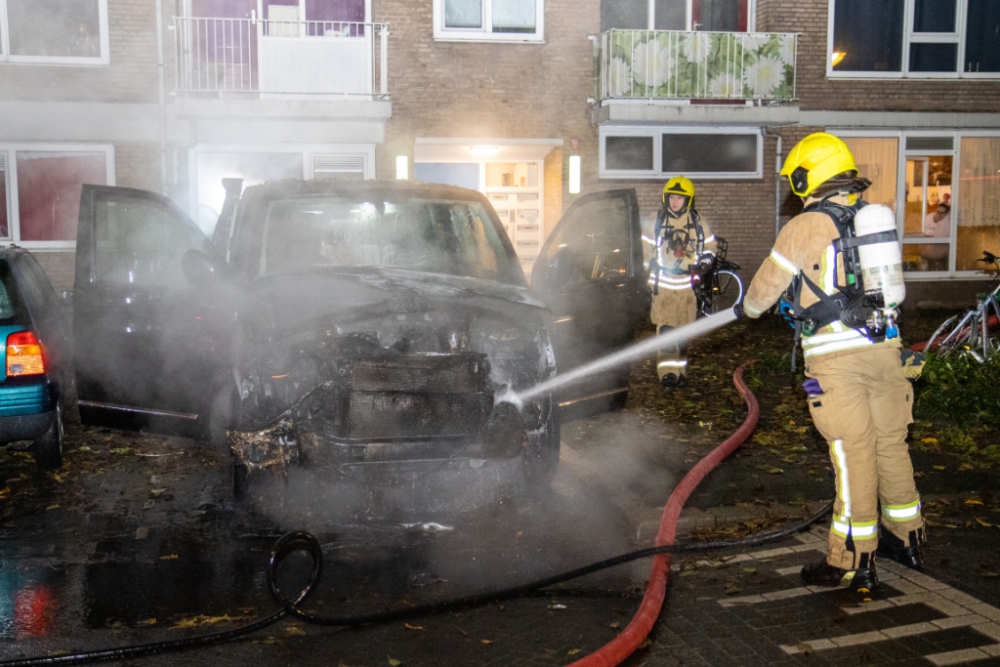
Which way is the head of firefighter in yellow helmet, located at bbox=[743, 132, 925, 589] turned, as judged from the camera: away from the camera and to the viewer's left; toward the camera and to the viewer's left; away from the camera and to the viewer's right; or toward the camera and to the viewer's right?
away from the camera and to the viewer's left

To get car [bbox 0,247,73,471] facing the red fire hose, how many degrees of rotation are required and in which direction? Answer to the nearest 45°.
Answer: approximately 135° to its right

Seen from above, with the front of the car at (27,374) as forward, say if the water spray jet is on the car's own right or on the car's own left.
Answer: on the car's own right

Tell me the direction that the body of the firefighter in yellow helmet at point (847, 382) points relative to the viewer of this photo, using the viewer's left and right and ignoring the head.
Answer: facing away from the viewer and to the left of the viewer

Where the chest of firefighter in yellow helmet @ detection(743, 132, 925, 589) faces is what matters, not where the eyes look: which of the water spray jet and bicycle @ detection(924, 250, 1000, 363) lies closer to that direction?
the water spray jet

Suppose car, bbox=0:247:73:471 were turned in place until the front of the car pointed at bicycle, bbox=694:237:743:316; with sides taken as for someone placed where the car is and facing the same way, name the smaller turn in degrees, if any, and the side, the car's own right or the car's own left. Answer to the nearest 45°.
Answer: approximately 45° to the car's own right

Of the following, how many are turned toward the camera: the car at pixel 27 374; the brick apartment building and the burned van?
2

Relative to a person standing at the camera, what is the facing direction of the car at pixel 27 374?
facing away from the viewer

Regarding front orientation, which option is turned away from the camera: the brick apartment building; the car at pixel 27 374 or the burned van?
the car
